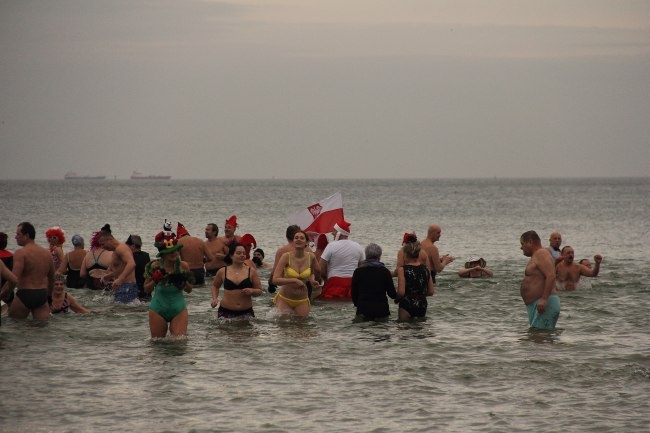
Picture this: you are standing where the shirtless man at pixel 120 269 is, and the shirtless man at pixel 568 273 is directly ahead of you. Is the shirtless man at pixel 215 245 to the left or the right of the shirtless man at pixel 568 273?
left

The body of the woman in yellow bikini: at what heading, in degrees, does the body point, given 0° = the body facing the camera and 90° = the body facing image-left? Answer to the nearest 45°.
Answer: approximately 0°

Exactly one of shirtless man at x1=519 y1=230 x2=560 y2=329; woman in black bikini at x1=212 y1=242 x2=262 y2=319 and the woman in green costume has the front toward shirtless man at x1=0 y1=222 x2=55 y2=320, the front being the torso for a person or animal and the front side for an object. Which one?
shirtless man at x1=519 y1=230 x2=560 y2=329

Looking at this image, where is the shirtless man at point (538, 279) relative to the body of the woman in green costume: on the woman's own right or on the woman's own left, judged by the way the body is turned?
on the woman's own left

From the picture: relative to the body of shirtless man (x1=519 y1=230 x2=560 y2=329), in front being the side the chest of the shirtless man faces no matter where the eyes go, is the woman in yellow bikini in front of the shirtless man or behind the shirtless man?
in front

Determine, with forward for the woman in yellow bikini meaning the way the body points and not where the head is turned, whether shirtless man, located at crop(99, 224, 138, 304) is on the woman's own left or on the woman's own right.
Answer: on the woman's own right

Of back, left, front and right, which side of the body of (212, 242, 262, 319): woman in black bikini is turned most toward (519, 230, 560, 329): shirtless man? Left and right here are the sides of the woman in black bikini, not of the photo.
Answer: left

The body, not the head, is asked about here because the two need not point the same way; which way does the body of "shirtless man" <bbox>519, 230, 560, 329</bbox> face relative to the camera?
to the viewer's left
